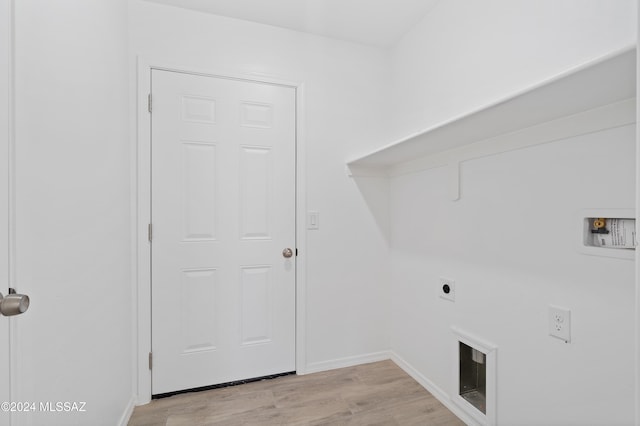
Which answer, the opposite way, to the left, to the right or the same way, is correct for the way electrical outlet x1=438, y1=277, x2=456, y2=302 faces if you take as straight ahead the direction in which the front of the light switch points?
to the right

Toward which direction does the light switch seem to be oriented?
toward the camera

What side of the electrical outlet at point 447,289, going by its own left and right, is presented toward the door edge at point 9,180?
front

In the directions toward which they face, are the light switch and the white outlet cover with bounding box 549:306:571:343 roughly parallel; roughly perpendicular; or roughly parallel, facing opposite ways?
roughly perpendicular

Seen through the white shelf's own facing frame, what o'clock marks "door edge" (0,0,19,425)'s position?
The door edge is roughly at 12 o'clock from the white shelf.

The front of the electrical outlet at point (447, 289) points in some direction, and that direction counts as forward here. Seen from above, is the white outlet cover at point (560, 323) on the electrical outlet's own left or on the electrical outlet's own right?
on the electrical outlet's own left

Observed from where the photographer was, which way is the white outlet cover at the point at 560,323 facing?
facing the viewer and to the left of the viewer

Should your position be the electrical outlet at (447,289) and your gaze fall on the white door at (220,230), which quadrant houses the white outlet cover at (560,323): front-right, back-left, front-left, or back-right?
back-left
